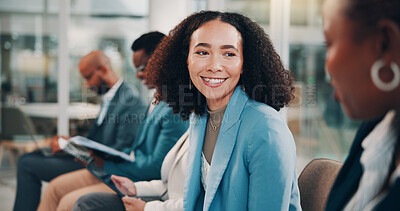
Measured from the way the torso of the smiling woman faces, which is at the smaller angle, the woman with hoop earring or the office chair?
the woman with hoop earring

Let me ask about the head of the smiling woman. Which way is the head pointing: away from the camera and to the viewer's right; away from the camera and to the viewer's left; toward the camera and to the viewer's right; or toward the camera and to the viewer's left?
toward the camera and to the viewer's right

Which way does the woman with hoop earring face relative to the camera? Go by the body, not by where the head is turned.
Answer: to the viewer's left

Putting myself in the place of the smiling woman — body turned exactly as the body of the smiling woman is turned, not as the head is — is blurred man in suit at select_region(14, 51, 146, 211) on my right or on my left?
on my right

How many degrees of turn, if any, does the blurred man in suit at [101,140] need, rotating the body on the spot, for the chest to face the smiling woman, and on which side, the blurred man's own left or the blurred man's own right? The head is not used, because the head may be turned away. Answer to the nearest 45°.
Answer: approximately 90° to the blurred man's own left

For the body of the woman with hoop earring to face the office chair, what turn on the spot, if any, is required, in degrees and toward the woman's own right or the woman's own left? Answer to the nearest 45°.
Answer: approximately 45° to the woman's own right
